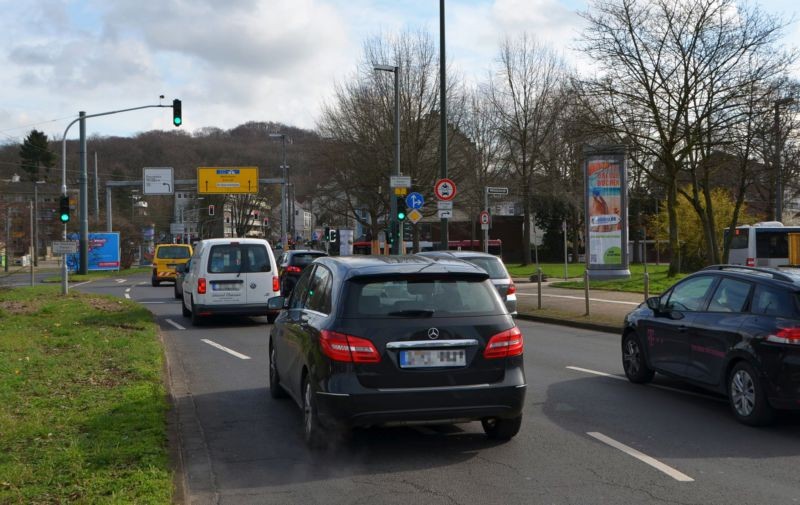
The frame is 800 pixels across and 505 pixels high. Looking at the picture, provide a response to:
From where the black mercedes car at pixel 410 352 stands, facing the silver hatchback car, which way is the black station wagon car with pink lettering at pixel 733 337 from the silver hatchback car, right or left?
right

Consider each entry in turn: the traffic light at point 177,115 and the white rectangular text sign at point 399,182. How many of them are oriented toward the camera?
2

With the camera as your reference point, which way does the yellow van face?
facing away from the viewer

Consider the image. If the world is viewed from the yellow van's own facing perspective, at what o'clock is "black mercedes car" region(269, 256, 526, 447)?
The black mercedes car is roughly at 6 o'clock from the yellow van.

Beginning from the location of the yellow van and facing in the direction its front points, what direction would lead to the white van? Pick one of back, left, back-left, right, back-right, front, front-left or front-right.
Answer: back

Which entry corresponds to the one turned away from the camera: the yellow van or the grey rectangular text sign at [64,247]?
the yellow van

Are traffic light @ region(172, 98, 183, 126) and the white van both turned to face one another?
yes

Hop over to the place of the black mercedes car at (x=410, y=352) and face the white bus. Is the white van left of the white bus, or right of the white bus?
left

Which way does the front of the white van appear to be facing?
away from the camera

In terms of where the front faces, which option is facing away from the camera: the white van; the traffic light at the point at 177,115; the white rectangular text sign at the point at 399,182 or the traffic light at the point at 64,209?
the white van

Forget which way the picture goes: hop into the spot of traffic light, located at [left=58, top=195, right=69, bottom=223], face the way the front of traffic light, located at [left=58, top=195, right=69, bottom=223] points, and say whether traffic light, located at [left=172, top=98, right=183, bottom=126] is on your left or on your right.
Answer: on your left

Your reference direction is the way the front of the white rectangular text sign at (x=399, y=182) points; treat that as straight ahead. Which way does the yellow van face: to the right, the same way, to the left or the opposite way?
the opposite way
